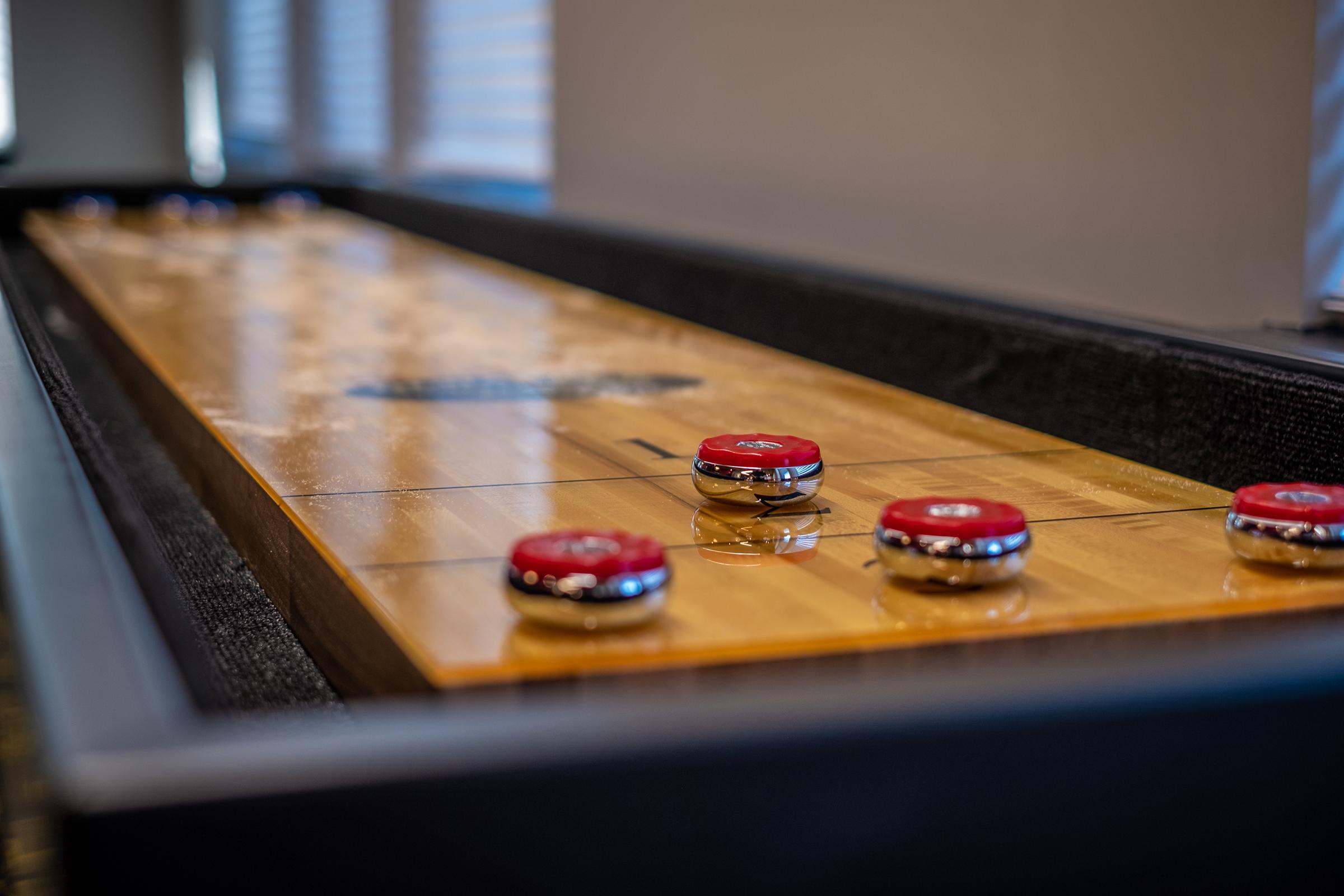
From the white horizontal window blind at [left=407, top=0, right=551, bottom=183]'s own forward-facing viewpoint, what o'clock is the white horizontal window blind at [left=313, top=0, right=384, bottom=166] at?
the white horizontal window blind at [left=313, top=0, right=384, bottom=166] is roughly at 4 o'clock from the white horizontal window blind at [left=407, top=0, right=551, bottom=183].

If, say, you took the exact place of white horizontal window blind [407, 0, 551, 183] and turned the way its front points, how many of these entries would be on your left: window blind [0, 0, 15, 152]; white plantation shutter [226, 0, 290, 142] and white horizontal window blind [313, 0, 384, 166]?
0

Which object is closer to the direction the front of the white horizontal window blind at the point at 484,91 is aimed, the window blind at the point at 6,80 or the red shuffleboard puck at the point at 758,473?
the red shuffleboard puck

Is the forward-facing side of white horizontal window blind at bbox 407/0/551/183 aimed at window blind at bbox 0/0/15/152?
no

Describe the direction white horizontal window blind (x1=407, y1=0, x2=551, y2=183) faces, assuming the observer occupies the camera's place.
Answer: facing the viewer and to the left of the viewer

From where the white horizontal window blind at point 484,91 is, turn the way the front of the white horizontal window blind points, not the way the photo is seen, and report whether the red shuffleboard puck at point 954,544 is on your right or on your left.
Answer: on your left

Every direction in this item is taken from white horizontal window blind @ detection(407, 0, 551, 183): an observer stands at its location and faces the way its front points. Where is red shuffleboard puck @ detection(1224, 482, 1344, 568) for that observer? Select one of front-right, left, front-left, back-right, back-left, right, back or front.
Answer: front-left

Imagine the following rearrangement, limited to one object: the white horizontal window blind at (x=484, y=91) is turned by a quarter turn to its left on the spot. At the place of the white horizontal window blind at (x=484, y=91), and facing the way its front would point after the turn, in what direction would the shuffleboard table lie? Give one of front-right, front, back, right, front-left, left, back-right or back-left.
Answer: front-right

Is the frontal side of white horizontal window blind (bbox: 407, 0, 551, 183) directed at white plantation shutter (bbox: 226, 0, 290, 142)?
no

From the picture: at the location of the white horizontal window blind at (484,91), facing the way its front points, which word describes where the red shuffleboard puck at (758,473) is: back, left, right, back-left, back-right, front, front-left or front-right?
front-left

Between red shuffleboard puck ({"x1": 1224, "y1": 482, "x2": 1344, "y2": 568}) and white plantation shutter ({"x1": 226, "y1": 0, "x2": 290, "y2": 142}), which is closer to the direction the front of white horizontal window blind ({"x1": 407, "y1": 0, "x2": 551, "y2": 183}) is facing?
the red shuffleboard puck

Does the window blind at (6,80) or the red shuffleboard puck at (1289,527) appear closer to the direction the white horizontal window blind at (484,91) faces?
the red shuffleboard puck

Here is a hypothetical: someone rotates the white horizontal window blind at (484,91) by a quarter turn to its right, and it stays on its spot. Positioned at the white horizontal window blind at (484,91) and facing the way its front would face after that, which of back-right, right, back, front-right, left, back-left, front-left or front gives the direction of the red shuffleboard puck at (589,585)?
back-left
